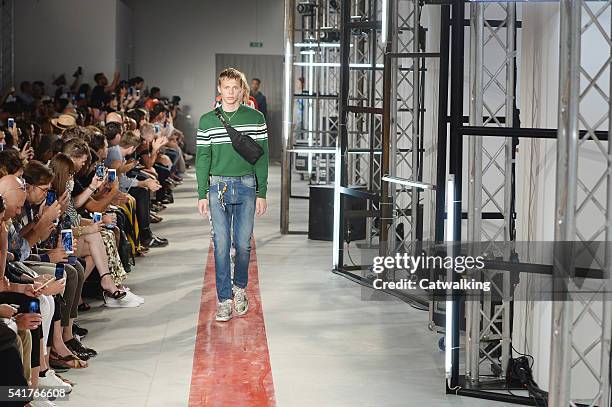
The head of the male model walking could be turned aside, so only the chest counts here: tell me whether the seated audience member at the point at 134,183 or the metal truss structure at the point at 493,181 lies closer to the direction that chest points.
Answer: the metal truss structure

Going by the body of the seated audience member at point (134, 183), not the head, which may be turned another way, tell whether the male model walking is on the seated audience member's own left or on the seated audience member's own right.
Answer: on the seated audience member's own right

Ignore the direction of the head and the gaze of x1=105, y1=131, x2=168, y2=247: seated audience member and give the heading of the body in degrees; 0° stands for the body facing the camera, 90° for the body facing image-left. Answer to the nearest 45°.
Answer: approximately 270°

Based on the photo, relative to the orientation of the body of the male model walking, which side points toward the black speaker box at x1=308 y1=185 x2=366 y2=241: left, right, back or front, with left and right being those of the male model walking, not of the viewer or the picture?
back

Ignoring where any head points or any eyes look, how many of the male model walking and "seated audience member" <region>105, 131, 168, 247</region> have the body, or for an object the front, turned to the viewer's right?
1

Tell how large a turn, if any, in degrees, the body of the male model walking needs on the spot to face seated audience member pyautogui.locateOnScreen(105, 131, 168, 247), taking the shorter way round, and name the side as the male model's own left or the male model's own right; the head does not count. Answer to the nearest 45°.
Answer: approximately 180°

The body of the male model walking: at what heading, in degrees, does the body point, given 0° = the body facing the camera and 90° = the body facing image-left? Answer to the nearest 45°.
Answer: approximately 0°

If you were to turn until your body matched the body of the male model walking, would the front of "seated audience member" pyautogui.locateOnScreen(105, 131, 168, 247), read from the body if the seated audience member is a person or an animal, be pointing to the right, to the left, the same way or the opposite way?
to the left
